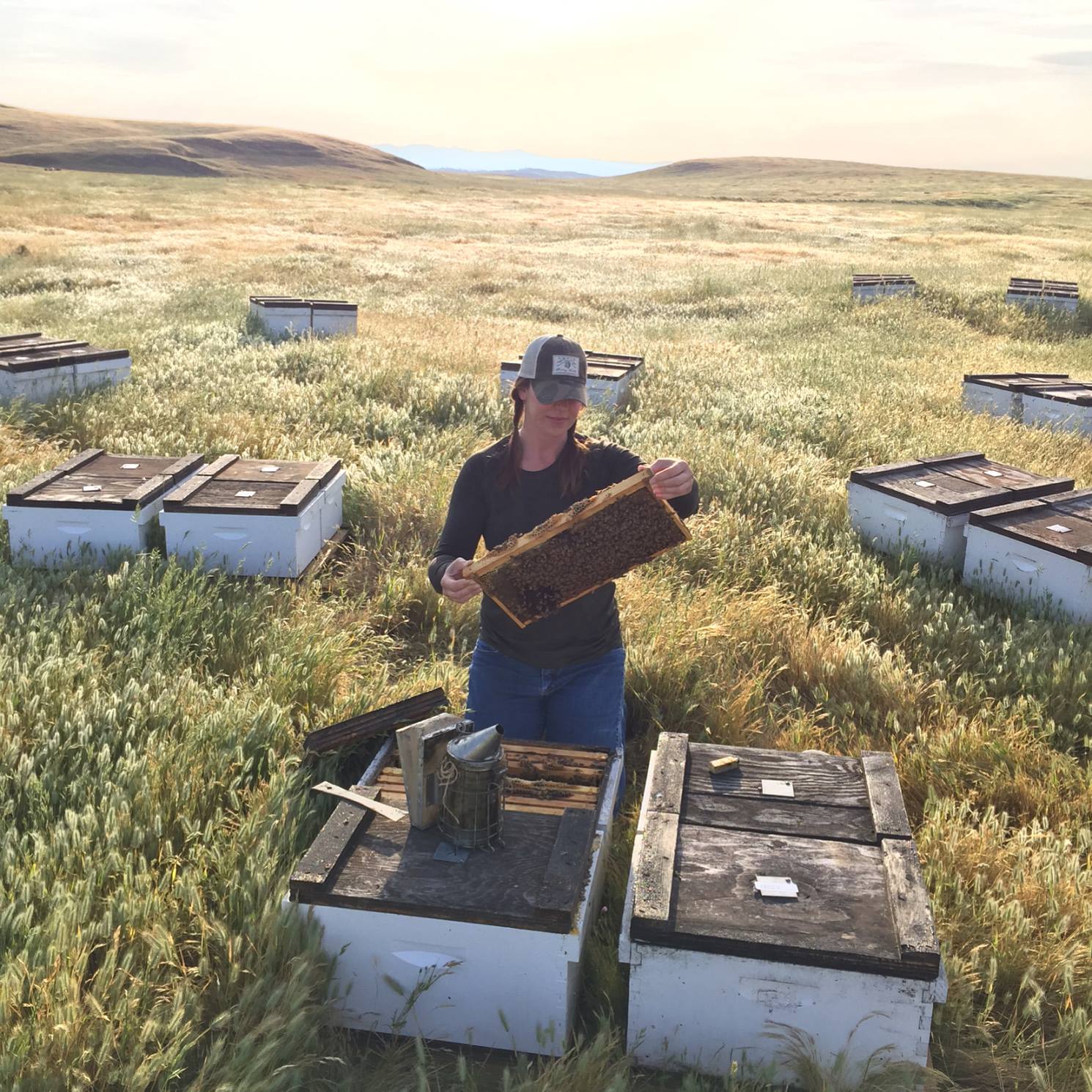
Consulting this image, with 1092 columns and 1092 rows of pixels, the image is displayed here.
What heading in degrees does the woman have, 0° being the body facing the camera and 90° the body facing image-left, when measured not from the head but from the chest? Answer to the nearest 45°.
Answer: approximately 0°

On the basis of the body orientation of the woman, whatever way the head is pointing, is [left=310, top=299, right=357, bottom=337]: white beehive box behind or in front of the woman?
behind

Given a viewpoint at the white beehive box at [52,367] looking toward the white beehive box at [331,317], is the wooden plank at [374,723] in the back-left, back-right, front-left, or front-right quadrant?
back-right

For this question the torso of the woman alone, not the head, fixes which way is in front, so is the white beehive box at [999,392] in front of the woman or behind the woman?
behind

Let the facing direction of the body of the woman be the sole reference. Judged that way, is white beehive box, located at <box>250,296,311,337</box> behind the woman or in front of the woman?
behind

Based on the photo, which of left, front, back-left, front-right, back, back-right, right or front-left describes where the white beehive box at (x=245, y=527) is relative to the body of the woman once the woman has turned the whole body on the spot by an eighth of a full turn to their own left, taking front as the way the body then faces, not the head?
back

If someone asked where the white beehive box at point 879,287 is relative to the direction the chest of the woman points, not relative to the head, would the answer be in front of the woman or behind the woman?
behind

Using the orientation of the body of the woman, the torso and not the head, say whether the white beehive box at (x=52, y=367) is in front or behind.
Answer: behind

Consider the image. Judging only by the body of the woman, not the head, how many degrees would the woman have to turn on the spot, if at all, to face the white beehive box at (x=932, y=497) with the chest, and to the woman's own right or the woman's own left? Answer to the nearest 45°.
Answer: approximately 135° to the woman's own left

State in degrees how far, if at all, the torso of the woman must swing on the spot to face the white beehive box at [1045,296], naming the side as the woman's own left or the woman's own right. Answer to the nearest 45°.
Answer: approximately 135° to the woman's own left

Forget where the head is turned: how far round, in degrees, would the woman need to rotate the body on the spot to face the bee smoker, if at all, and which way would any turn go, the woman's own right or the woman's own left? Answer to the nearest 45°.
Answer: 0° — they already face it
